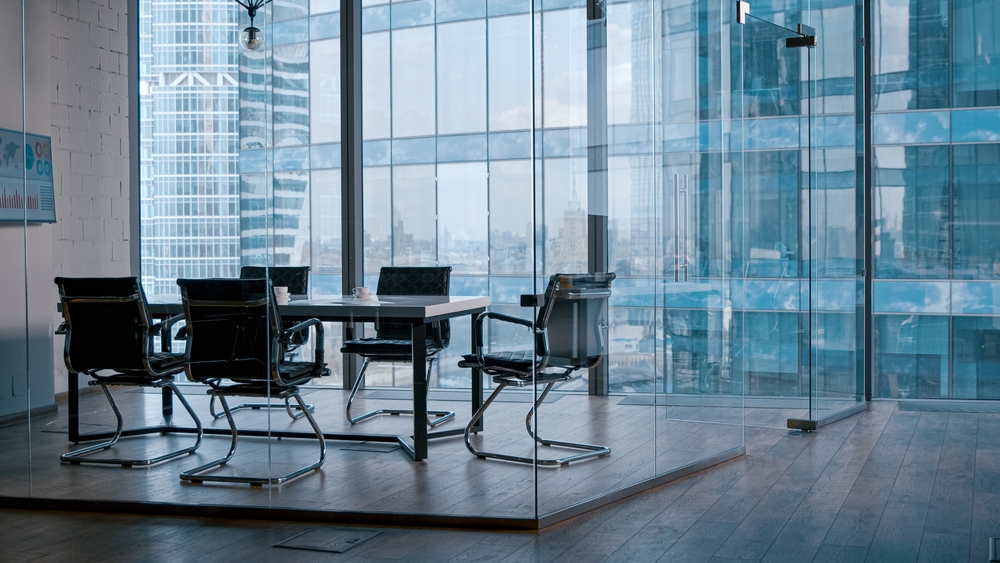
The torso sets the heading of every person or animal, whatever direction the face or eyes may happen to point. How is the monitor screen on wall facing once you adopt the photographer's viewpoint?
facing the viewer and to the right of the viewer

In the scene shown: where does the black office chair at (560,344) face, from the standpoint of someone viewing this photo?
facing away from the viewer and to the left of the viewer

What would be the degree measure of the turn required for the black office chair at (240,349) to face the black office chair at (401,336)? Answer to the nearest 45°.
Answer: approximately 45° to its right

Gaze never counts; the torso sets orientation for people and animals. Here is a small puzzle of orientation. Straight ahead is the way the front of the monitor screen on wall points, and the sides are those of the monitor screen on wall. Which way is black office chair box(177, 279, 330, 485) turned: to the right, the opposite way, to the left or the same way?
to the left

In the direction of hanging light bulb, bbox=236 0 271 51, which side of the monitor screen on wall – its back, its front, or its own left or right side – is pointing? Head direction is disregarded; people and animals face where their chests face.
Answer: front

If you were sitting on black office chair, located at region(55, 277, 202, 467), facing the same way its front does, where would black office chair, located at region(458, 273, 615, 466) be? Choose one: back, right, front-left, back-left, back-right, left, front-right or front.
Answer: right

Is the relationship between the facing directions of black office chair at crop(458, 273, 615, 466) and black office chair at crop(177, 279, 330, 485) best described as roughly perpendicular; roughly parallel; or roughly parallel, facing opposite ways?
roughly perpendicular

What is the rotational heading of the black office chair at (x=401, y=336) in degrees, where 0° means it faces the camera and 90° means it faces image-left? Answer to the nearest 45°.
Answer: approximately 45°

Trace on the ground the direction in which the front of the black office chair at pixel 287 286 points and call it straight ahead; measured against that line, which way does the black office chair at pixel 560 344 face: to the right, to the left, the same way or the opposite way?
to the right

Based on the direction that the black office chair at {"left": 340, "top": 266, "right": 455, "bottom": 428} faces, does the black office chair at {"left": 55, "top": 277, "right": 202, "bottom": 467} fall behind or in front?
in front

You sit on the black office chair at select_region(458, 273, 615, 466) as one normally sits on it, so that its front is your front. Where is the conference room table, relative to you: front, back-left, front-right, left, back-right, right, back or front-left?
front

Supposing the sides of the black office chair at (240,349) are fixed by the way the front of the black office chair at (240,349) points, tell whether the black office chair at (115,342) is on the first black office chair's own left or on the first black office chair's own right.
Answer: on the first black office chair's own left

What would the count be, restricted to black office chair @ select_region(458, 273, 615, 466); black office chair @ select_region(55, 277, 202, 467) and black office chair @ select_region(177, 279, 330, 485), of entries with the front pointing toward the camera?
0

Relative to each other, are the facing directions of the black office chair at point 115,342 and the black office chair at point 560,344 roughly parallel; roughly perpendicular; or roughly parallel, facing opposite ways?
roughly perpendicular

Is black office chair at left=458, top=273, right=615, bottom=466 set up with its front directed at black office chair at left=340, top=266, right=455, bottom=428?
yes
